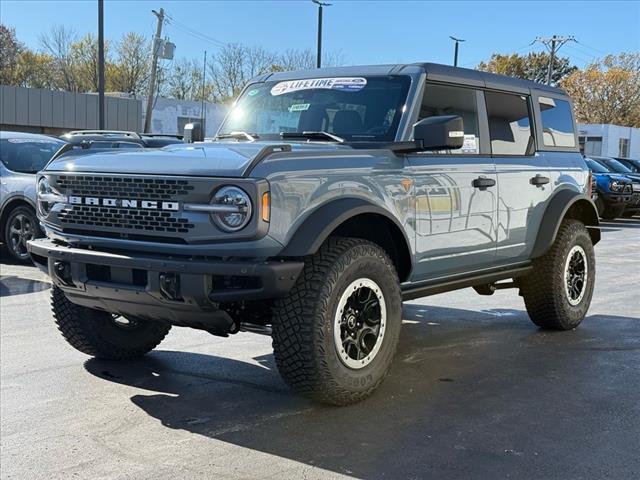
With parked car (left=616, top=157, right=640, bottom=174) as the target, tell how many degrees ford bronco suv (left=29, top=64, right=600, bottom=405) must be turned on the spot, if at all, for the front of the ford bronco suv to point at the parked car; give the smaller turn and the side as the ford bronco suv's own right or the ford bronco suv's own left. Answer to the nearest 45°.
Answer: approximately 180°

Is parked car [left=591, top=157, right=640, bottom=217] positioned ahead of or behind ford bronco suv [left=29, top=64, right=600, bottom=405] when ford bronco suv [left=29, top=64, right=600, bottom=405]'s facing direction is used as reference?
behind

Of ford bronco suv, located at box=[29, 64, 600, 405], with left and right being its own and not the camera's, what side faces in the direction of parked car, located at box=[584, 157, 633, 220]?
back

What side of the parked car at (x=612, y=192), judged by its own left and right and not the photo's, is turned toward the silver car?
right

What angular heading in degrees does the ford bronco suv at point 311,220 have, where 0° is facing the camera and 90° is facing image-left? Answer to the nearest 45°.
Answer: approximately 45°

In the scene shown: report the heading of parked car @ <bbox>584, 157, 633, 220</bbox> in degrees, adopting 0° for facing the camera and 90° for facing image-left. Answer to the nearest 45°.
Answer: approximately 315°

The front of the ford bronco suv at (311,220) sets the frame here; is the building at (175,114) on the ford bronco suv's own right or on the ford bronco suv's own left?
on the ford bronco suv's own right

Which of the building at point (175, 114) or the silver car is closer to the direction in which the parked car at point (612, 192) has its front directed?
the silver car
